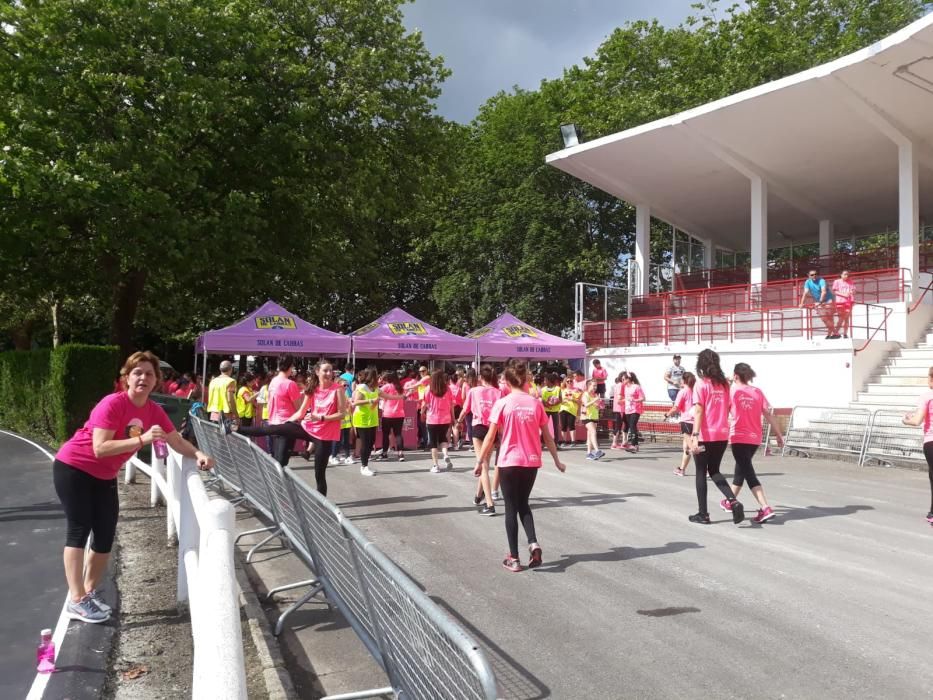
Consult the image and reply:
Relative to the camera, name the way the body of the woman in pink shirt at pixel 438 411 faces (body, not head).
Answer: away from the camera

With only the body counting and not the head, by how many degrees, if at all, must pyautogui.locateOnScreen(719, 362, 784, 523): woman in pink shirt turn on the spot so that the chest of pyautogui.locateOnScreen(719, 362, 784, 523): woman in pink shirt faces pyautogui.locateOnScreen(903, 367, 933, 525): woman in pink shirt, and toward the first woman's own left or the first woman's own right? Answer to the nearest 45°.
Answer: approximately 135° to the first woman's own right

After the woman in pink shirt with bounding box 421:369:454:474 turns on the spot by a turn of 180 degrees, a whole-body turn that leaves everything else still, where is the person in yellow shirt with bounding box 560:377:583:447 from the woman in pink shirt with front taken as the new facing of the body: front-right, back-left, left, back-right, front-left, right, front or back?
back-left

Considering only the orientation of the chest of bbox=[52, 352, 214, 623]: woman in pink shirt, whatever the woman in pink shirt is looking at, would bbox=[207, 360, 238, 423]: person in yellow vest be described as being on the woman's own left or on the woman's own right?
on the woman's own left

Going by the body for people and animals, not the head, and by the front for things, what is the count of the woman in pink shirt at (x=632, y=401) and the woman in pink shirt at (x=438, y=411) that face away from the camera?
1

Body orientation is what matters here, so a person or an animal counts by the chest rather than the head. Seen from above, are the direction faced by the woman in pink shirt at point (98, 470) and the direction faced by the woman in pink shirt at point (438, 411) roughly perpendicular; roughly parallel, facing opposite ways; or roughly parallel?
roughly perpendicular

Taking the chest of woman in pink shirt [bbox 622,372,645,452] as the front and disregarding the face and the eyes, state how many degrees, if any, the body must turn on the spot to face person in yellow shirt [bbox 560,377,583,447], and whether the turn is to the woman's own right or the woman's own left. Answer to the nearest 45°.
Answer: approximately 90° to the woman's own right

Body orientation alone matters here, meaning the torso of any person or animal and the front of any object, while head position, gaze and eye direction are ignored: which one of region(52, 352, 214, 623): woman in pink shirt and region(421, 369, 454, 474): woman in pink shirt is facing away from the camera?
region(421, 369, 454, 474): woman in pink shirt

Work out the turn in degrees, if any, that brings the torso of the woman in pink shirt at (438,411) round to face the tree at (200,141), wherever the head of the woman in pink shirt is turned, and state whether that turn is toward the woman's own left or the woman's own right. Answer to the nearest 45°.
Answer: approximately 45° to the woman's own left

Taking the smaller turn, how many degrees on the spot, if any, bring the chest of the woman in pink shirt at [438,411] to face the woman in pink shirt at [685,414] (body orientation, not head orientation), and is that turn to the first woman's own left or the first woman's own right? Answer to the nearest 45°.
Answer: approximately 90° to the first woman's own right

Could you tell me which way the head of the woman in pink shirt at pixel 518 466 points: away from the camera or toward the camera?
away from the camera
